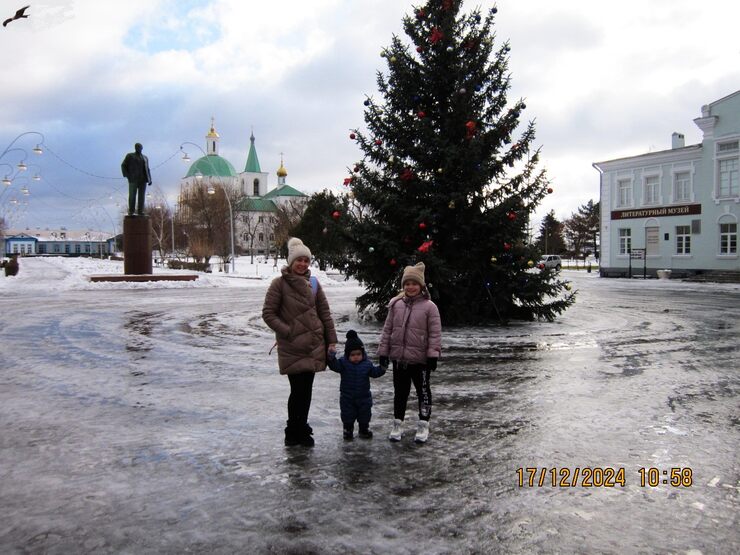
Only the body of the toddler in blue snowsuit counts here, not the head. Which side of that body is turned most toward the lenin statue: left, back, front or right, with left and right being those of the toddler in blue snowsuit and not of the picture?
back

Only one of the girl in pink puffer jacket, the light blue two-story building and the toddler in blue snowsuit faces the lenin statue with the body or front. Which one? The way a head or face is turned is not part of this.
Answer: the light blue two-story building

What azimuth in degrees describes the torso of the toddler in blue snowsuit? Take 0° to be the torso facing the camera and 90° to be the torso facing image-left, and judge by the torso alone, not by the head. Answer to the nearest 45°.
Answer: approximately 0°

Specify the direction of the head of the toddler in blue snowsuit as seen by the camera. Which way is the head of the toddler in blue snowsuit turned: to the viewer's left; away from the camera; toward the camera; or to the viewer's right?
toward the camera

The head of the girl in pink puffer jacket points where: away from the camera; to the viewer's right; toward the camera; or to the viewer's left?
toward the camera

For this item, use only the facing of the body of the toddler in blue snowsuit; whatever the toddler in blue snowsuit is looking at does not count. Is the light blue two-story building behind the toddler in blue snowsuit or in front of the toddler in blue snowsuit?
behind

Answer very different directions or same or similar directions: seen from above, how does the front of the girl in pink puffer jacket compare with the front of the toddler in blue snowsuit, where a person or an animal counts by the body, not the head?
same or similar directions

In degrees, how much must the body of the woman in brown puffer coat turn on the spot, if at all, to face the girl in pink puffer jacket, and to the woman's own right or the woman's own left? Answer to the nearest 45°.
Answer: approximately 45° to the woman's own left

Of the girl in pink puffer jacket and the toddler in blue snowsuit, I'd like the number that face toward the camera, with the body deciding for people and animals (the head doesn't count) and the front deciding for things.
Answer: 2

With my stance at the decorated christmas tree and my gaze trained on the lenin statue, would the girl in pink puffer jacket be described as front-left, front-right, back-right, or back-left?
back-left

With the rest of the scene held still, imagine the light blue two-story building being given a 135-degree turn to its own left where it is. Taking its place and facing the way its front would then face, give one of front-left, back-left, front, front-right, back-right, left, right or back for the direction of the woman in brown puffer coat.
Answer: right

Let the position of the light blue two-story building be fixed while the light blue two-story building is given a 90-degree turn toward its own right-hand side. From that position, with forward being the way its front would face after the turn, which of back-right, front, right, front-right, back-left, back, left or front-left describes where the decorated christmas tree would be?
back-left

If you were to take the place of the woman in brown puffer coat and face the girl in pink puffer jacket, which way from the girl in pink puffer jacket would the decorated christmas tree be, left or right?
left

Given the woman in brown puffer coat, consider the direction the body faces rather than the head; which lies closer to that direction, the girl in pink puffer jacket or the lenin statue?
the girl in pink puffer jacket

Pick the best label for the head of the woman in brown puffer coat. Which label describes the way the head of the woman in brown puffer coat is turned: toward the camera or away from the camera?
toward the camera

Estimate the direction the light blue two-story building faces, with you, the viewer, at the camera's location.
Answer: facing the viewer and to the left of the viewer

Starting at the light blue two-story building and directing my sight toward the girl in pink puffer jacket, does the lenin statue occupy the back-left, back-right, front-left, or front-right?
front-right

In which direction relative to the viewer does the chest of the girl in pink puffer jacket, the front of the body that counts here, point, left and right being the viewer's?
facing the viewer

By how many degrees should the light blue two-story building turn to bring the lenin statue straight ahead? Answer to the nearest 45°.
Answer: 0° — it already faces it

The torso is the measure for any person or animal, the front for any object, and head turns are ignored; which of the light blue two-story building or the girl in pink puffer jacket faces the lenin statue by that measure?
the light blue two-story building

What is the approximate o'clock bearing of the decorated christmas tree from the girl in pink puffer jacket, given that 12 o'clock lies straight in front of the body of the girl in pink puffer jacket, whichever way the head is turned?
The decorated christmas tree is roughly at 6 o'clock from the girl in pink puffer jacket.
